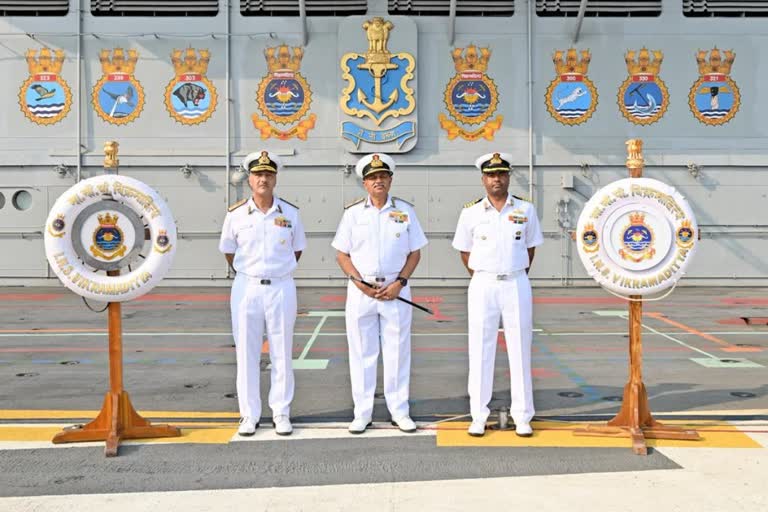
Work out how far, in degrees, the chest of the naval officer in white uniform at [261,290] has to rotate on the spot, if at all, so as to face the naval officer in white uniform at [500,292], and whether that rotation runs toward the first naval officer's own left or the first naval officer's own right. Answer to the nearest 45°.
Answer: approximately 90° to the first naval officer's own left

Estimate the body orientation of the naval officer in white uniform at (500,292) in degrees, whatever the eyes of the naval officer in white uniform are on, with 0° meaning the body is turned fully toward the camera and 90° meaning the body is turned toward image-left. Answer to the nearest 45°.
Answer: approximately 0°

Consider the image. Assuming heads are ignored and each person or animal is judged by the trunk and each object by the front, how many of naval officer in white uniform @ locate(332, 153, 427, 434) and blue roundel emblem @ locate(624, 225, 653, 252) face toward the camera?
2

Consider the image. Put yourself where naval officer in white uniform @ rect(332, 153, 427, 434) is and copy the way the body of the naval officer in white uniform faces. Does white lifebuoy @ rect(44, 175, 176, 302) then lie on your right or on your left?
on your right

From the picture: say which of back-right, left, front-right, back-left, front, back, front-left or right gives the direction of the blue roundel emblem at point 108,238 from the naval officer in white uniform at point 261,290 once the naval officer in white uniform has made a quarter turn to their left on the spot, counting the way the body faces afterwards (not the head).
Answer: back

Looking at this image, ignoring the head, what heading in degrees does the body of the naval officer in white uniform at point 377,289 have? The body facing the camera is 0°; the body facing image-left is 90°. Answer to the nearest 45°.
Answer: approximately 0°
